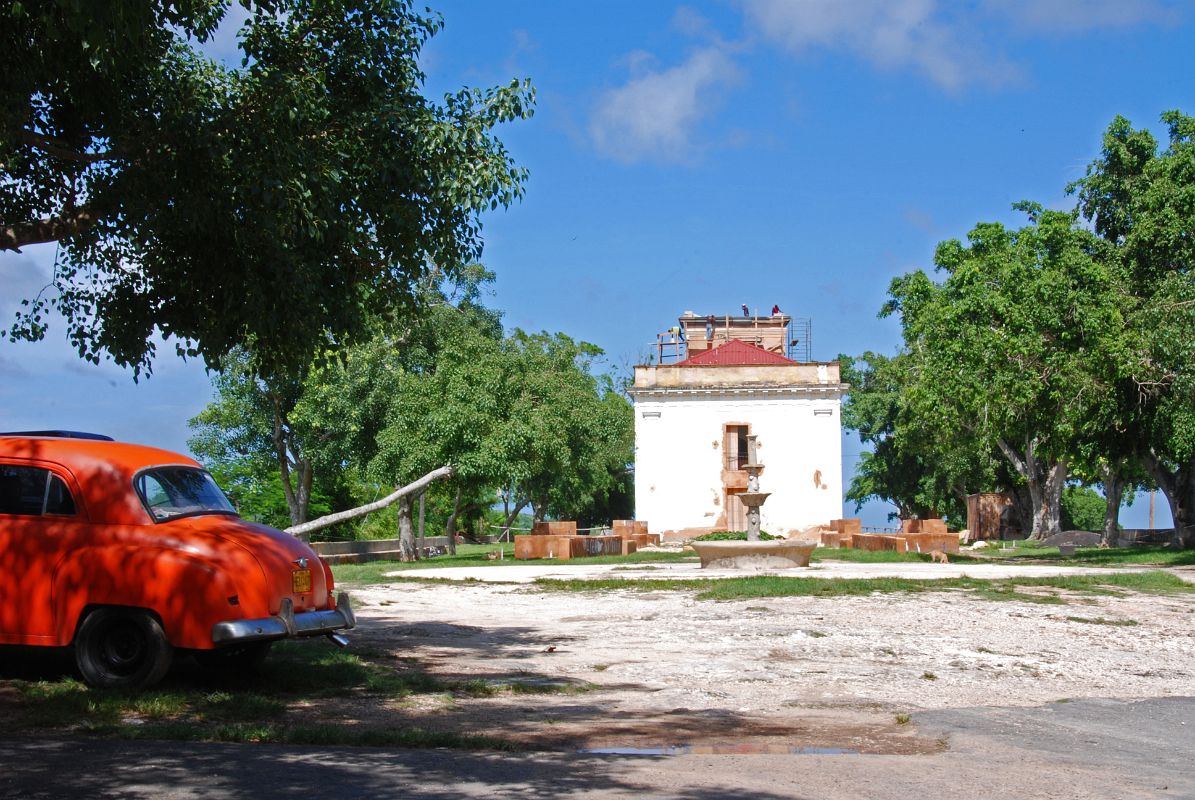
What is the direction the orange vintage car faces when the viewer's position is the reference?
facing away from the viewer and to the left of the viewer

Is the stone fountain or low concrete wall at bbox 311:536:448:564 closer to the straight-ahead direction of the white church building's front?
the stone fountain

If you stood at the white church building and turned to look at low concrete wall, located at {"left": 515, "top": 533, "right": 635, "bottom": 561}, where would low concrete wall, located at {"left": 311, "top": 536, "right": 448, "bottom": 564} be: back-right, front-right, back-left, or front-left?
front-right

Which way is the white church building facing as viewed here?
toward the camera

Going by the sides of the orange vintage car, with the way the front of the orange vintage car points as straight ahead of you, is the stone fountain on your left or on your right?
on your right

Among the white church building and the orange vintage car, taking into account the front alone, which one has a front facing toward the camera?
the white church building

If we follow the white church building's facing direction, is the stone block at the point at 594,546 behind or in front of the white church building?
in front

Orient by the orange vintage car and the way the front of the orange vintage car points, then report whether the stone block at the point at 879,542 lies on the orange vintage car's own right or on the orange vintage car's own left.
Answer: on the orange vintage car's own right

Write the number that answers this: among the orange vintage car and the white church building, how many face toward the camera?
1

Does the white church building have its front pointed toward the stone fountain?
yes
